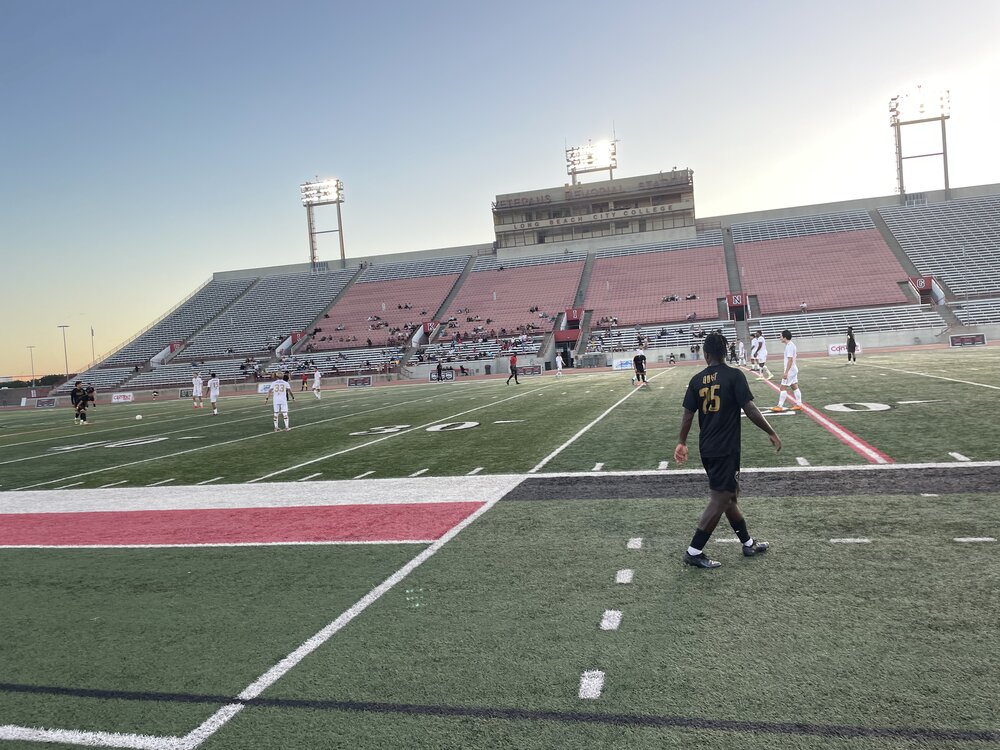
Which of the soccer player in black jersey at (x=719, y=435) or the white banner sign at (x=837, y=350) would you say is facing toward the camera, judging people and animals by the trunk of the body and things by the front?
the white banner sign

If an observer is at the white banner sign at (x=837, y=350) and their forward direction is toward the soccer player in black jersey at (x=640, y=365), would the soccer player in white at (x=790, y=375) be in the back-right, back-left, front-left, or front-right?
front-left

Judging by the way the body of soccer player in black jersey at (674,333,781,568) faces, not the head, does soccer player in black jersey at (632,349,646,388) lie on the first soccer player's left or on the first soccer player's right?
on the first soccer player's left

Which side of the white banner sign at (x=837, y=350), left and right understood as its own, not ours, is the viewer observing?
front

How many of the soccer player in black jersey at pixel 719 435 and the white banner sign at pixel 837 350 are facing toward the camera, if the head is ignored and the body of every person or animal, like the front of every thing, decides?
1

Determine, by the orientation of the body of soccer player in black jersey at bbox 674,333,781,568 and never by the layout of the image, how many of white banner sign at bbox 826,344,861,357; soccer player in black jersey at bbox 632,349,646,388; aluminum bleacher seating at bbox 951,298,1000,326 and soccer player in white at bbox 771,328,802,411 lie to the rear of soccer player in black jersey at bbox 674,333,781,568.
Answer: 0

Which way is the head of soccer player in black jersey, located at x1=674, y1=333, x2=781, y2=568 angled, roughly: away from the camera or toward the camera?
away from the camera

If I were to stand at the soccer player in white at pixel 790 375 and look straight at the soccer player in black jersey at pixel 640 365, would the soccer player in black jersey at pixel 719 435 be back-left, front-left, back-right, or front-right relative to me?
back-left

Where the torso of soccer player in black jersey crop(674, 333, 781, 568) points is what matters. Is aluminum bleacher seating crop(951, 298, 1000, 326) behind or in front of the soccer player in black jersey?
in front

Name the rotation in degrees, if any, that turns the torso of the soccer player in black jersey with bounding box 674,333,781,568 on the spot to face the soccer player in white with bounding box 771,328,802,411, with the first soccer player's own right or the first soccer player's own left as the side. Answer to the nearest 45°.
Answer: approximately 45° to the first soccer player's own left

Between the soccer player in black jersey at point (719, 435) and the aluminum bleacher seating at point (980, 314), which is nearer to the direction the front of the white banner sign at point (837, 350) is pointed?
the soccer player in black jersey

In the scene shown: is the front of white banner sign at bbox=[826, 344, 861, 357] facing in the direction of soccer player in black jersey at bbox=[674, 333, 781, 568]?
yes

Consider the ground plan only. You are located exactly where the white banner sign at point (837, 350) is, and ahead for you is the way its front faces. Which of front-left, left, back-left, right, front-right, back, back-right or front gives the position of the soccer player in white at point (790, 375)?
front

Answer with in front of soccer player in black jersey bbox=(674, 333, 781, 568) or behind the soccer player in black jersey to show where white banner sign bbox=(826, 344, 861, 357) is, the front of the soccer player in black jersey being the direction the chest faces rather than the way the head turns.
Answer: in front

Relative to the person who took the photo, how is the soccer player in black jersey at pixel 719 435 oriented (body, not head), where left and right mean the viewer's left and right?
facing away from the viewer and to the right of the viewer
